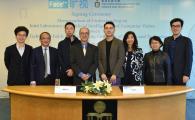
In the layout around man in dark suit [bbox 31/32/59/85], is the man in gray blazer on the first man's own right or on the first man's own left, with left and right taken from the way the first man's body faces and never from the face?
on the first man's own left

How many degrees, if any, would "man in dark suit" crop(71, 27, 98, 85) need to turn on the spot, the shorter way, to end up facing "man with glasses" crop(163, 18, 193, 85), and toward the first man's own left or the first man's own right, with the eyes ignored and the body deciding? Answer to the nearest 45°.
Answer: approximately 90° to the first man's own left

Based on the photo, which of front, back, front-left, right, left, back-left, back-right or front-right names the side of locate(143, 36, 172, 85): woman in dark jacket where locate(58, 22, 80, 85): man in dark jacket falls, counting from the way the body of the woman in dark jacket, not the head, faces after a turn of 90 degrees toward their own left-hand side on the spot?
back

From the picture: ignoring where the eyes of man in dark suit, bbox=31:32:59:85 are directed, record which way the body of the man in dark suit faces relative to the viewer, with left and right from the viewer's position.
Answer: facing the viewer

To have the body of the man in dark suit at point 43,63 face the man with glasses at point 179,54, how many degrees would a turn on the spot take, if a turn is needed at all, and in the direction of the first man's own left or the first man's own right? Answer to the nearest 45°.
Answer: approximately 90° to the first man's own left

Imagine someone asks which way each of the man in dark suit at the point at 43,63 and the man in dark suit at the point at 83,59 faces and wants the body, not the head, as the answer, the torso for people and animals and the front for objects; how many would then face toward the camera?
2

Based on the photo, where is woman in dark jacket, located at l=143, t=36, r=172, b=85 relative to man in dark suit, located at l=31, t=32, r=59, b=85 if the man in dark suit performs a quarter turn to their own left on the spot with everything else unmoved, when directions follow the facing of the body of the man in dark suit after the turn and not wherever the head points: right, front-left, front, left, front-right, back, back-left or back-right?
front

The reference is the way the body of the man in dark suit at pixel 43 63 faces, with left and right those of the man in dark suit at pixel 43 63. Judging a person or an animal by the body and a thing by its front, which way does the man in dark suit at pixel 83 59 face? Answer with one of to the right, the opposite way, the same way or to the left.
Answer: the same way

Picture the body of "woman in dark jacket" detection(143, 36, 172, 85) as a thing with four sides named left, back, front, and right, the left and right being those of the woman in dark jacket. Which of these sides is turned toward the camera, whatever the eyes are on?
front

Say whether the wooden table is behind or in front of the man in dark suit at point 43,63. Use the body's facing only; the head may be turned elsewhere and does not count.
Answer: in front

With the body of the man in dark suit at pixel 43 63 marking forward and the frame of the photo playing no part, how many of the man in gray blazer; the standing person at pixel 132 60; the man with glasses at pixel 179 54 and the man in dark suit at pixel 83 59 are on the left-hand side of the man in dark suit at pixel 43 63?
4

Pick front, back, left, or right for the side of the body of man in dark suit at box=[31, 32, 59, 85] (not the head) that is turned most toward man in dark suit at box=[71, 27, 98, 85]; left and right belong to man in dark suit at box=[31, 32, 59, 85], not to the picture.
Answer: left

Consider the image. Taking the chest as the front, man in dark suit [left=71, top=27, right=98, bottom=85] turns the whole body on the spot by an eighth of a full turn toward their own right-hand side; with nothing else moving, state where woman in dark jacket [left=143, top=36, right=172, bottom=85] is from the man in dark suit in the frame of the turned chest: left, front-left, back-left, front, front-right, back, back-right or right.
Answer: back-left

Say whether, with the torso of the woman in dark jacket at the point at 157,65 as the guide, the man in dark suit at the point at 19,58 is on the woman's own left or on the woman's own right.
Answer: on the woman's own right

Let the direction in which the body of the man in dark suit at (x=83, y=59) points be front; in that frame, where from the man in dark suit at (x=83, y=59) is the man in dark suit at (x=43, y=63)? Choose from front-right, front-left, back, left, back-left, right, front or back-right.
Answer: right
